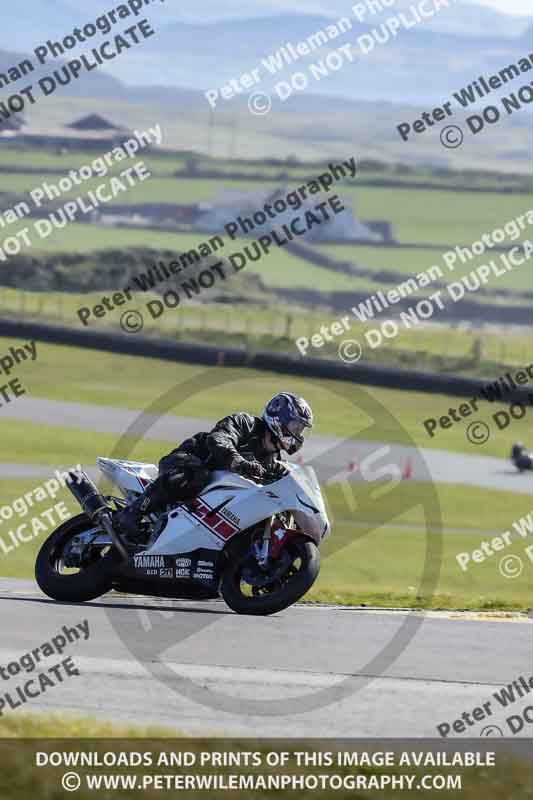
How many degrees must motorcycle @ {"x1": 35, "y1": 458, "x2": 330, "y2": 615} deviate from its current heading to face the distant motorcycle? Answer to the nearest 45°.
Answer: approximately 90° to its left

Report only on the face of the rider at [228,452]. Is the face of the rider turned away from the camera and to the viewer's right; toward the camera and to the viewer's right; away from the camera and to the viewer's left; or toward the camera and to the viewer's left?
toward the camera and to the viewer's right

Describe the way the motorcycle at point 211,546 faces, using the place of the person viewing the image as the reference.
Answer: facing to the right of the viewer

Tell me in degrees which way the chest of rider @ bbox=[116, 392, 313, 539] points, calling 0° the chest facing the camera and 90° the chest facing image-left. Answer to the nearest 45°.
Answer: approximately 270°

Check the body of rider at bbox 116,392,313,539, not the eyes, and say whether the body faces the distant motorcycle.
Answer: no
